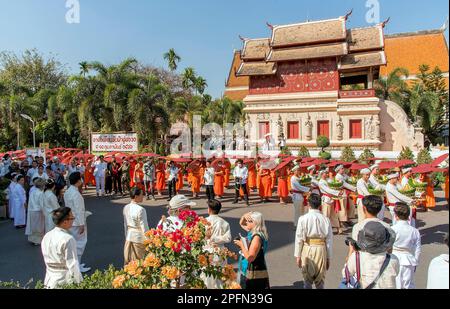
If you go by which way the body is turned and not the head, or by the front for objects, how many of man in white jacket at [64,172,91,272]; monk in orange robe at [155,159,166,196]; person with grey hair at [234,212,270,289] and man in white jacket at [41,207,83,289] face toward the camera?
1

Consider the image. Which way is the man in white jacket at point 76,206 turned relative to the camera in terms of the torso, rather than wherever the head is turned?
to the viewer's right

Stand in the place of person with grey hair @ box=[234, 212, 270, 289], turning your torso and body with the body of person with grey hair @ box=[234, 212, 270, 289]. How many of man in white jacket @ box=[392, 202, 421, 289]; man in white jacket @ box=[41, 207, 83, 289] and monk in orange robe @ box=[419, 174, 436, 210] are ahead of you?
1

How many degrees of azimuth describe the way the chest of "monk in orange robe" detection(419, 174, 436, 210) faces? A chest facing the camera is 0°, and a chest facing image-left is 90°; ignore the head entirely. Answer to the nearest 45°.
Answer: approximately 90°

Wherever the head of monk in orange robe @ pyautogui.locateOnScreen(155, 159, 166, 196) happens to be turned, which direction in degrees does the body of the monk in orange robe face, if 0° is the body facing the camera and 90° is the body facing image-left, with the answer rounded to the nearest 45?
approximately 0°

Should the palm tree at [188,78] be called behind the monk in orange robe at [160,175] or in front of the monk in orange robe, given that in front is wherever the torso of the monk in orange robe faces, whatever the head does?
behind

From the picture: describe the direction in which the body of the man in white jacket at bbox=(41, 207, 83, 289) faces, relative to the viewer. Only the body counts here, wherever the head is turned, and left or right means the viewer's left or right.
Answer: facing away from the viewer and to the right of the viewer

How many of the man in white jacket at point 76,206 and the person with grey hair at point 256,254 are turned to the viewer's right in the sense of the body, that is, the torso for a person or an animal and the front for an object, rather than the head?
1

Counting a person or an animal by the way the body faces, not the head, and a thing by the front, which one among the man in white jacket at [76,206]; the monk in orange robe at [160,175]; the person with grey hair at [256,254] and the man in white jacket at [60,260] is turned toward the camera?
the monk in orange robe

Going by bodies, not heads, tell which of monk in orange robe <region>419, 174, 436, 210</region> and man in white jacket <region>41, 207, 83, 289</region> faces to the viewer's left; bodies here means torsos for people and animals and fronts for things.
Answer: the monk in orange robe

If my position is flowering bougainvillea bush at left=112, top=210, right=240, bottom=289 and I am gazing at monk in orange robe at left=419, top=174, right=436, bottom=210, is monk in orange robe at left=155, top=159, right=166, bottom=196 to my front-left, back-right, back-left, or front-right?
front-left

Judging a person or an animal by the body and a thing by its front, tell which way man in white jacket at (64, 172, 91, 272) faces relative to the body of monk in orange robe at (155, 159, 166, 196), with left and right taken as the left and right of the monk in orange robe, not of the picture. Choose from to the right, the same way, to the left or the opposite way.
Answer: to the left
